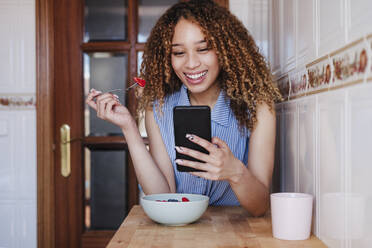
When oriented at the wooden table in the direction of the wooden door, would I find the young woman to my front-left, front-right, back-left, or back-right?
front-right

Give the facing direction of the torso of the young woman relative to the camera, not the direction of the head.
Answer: toward the camera

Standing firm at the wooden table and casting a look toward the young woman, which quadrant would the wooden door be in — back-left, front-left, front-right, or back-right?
front-left

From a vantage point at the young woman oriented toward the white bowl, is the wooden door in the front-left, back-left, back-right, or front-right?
back-right

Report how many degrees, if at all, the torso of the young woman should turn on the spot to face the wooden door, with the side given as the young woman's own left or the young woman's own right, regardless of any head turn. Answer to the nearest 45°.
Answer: approximately 135° to the young woman's own right
